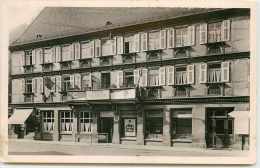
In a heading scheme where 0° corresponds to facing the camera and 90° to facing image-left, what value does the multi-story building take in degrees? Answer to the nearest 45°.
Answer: approximately 45°
